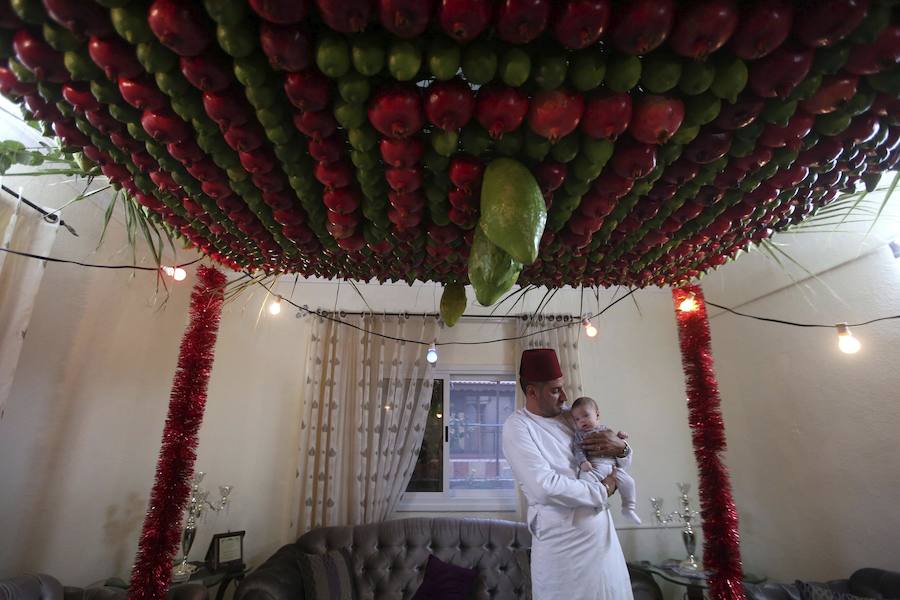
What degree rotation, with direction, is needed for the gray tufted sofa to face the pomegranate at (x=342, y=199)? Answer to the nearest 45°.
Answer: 0° — it already faces it

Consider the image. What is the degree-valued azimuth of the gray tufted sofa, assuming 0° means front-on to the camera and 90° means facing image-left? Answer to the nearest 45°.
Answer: approximately 0°

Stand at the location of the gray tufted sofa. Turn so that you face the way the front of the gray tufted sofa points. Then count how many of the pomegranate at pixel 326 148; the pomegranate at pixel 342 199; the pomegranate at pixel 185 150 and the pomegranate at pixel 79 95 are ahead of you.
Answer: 4

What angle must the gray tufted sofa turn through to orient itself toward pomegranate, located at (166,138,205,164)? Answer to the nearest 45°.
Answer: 0° — it already faces it

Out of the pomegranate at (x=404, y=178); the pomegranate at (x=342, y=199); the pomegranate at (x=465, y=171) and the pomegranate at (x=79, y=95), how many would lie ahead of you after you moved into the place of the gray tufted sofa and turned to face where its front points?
4

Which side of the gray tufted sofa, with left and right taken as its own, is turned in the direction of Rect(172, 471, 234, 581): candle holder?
right

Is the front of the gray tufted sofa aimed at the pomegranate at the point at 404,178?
yes

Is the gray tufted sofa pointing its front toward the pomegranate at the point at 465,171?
yes

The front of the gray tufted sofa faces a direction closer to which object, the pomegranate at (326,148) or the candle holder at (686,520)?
the pomegranate

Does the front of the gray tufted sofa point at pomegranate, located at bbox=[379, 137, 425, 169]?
yes

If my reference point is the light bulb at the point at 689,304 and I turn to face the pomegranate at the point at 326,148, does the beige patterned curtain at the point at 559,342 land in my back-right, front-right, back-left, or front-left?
back-right
